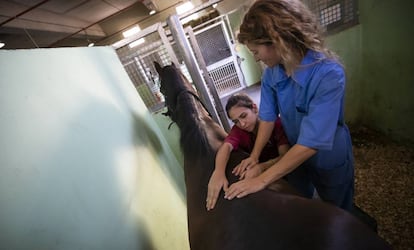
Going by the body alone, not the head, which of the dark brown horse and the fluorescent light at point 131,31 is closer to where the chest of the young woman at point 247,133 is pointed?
the dark brown horse

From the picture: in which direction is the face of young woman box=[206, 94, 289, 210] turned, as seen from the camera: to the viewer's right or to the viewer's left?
to the viewer's left

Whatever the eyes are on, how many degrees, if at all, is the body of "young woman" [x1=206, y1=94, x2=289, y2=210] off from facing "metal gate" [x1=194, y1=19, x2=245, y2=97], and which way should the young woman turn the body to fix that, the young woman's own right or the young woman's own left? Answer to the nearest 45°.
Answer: approximately 135° to the young woman's own right

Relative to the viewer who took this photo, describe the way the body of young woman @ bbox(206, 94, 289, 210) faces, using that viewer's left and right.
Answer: facing the viewer and to the left of the viewer

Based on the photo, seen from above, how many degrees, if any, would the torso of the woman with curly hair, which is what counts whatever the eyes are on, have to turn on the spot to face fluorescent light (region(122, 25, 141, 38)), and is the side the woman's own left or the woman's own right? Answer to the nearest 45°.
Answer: approximately 90° to the woman's own right

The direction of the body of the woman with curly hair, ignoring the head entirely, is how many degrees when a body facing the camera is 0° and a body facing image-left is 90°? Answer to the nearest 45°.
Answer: approximately 45°

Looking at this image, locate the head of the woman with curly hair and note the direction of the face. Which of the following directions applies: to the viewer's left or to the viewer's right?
to the viewer's left

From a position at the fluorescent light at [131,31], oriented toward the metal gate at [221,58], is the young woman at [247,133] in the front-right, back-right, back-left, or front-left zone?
front-right
